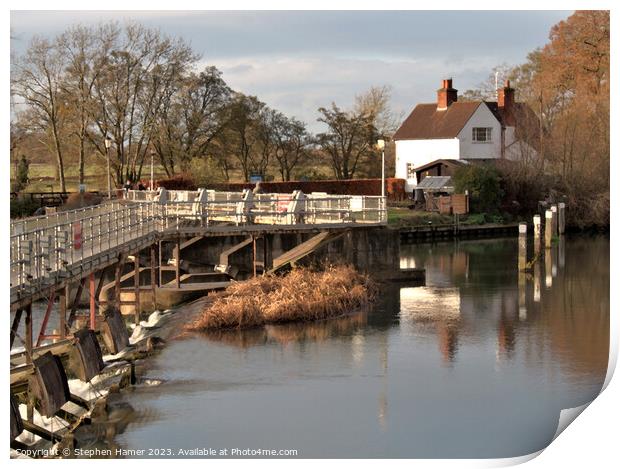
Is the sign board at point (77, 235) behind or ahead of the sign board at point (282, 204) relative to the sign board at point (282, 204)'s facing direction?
ahead

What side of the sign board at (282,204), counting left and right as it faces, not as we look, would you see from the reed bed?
front

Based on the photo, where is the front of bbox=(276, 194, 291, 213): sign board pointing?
toward the camera
